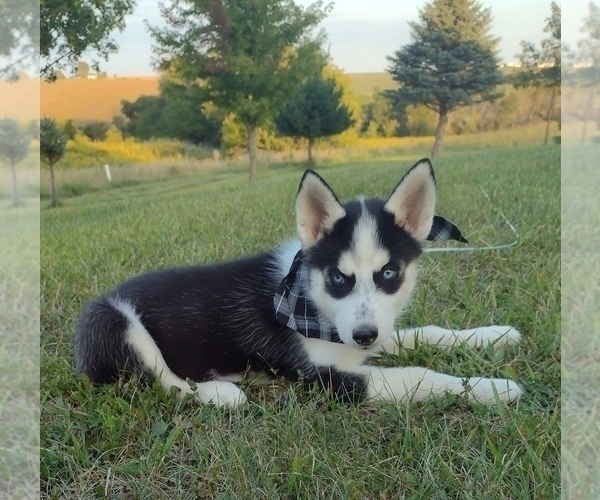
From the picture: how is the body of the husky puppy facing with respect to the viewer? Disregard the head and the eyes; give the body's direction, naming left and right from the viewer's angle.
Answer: facing to the right of the viewer
